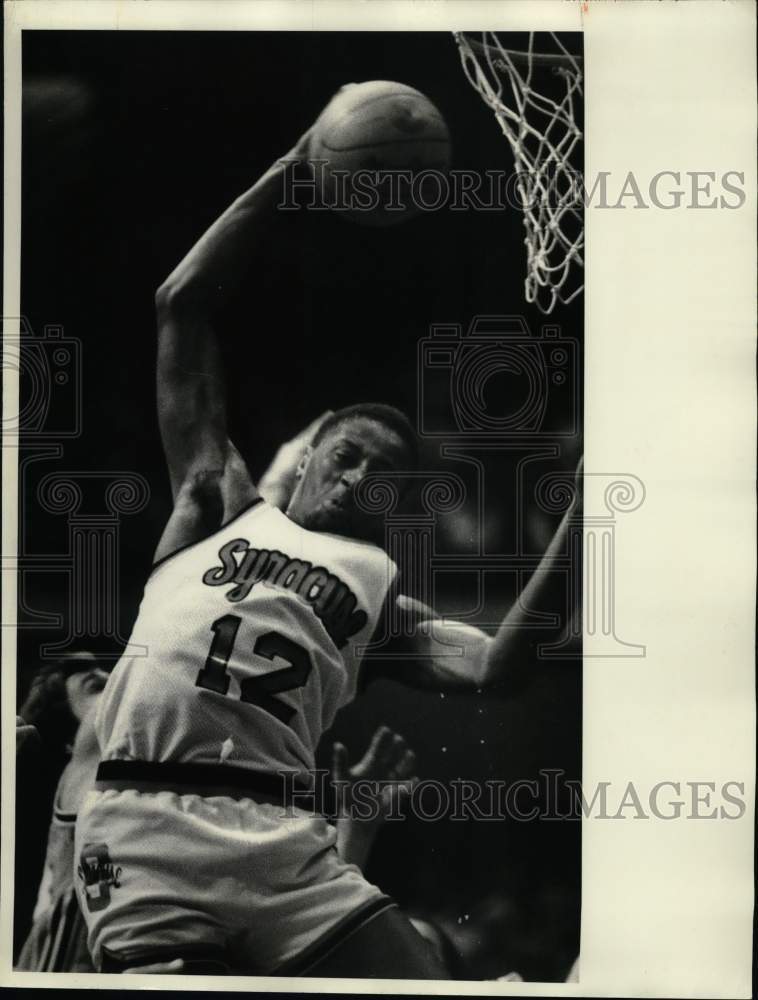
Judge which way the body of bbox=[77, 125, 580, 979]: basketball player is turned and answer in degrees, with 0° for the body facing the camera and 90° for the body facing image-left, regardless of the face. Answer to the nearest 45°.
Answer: approximately 315°

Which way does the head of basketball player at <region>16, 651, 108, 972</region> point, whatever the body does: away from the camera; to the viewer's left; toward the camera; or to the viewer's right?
to the viewer's right
